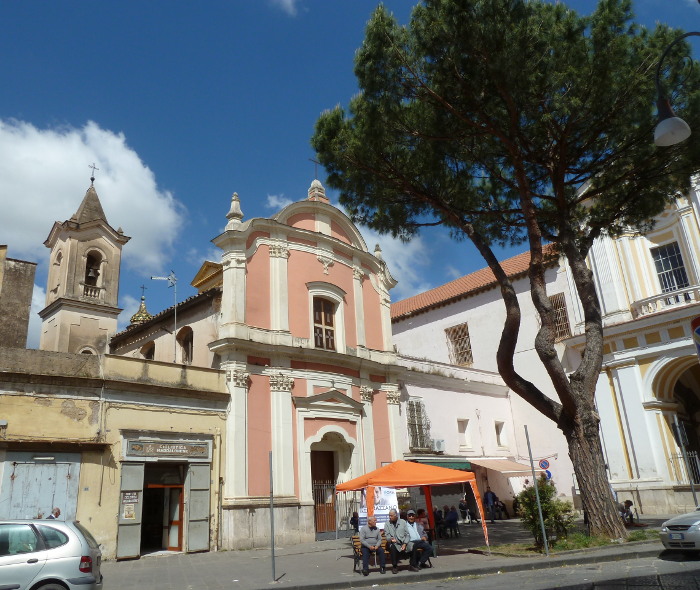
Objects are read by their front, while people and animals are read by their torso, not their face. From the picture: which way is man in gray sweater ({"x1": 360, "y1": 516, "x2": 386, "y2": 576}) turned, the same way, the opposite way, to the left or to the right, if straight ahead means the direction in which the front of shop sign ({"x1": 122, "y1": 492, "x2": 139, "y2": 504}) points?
the same way

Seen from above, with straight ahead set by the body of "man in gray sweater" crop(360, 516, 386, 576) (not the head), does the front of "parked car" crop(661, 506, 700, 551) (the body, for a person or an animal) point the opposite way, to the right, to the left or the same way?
to the right

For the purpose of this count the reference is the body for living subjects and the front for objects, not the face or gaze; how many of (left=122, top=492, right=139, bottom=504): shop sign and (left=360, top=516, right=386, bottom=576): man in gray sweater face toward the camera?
2

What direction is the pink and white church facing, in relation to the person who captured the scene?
facing the viewer and to the right of the viewer

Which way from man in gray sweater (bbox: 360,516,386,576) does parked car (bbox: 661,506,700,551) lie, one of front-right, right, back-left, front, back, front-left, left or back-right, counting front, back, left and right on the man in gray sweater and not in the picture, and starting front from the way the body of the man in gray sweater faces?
left

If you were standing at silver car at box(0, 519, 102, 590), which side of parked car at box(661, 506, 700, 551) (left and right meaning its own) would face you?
front

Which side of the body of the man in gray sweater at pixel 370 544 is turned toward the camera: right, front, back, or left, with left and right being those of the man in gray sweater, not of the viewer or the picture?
front

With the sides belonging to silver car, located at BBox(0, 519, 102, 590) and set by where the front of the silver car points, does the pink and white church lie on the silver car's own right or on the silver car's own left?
on the silver car's own right

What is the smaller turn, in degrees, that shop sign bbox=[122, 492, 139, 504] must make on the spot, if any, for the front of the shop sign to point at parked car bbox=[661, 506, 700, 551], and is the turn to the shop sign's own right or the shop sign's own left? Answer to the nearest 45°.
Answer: approximately 45° to the shop sign's own left

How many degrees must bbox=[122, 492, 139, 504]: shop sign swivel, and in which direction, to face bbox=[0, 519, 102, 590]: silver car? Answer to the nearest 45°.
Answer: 0° — it already faces it
